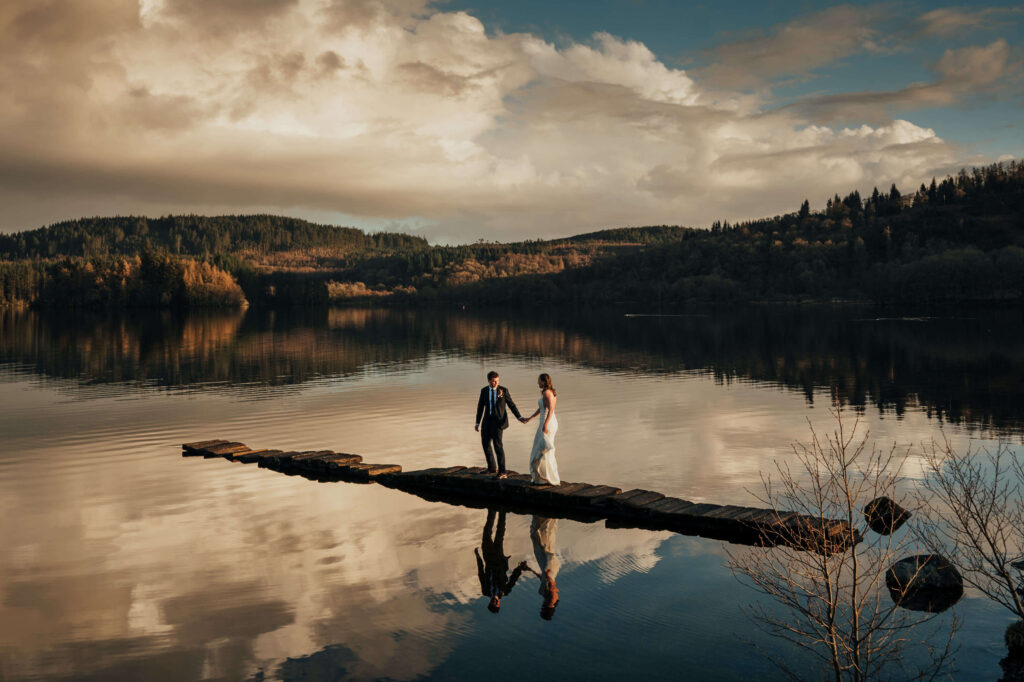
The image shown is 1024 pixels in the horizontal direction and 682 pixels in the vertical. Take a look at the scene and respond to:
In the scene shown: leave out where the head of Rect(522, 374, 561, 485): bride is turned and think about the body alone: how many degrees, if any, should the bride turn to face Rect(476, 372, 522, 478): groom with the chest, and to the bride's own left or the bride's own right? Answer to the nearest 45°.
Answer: approximately 45° to the bride's own right

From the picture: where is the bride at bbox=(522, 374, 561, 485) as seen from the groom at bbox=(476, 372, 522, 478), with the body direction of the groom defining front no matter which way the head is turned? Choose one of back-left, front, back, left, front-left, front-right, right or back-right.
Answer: front-left

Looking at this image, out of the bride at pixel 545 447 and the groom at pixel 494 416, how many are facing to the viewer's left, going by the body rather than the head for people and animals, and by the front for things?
1

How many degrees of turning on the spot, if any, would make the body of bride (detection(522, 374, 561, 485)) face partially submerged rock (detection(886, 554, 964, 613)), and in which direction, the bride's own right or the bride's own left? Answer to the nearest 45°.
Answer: approximately 135° to the bride's own left

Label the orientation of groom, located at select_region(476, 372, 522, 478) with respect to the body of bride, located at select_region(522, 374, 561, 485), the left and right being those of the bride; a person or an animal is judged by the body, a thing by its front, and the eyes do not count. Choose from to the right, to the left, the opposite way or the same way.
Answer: to the left

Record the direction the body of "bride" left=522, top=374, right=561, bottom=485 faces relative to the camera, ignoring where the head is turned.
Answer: to the viewer's left

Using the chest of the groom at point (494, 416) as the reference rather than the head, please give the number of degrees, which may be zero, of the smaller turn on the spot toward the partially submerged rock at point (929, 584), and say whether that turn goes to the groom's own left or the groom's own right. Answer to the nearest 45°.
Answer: approximately 45° to the groom's own left
